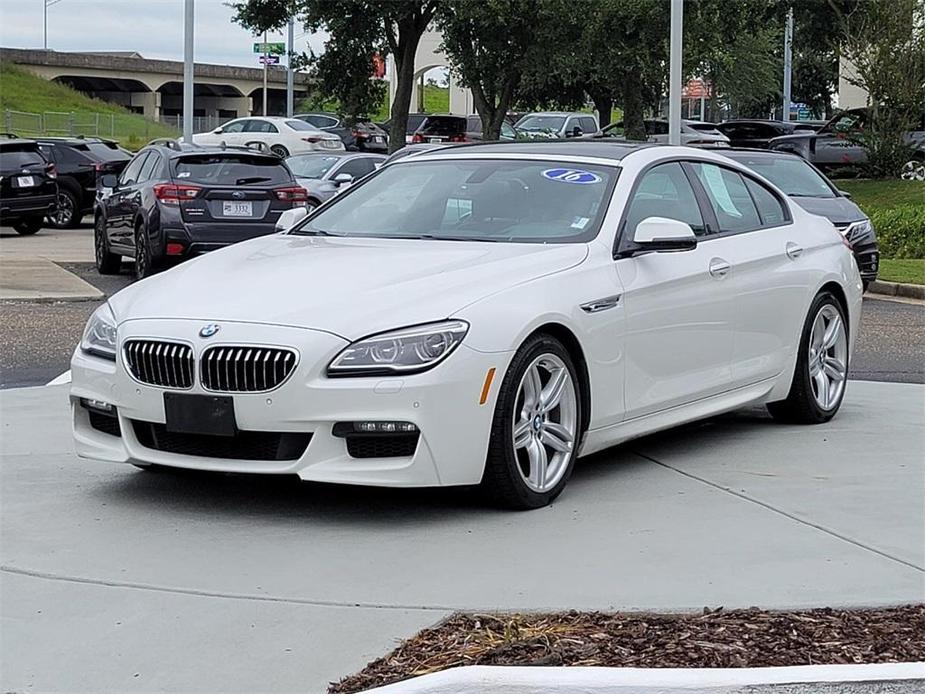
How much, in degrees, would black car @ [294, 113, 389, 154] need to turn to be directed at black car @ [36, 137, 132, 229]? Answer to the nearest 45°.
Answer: approximately 135° to its left

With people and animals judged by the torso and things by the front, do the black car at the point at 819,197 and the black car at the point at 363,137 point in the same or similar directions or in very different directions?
very different directions

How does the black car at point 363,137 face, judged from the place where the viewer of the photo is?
facing away from the viewer and to the left of the viewer

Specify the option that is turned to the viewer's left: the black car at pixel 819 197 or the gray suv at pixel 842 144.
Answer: the gray suv

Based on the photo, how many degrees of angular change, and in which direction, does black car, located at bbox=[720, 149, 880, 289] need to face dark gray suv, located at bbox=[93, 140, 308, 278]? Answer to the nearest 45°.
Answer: approximately 135° to its right

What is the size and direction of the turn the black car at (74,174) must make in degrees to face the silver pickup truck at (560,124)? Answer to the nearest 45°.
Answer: approximately 90° to its right

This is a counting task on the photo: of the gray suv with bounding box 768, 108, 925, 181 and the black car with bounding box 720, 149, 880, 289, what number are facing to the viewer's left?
1

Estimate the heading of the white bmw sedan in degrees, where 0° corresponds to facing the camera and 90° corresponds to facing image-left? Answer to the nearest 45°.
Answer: approximately 45°
